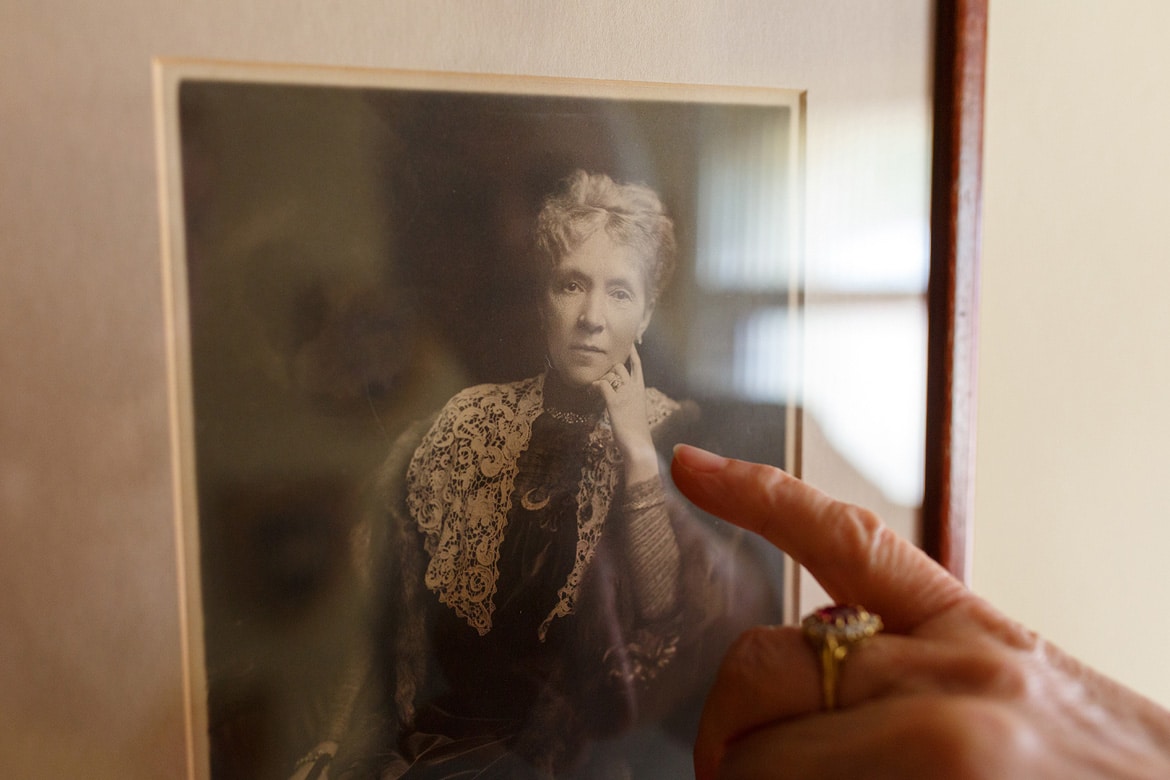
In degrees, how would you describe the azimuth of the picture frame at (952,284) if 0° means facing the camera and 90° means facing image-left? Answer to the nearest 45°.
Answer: approximately 0°
